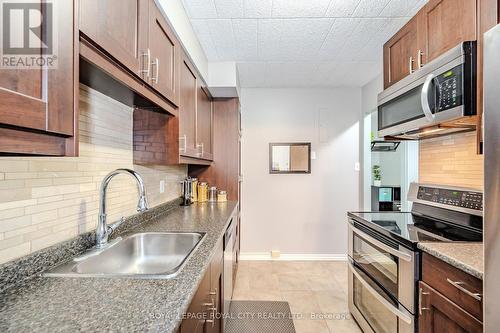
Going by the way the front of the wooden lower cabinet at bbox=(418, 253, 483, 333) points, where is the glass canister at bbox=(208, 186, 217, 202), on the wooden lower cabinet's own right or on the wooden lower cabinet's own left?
on the wooden lower cabinet's own right

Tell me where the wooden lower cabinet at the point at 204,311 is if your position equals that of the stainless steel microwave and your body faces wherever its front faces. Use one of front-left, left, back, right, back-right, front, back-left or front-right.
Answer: front

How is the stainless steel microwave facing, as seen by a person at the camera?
facing the viewer and to the left of the viewer

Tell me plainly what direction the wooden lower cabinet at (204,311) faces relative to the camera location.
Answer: facing to the right of the viewer

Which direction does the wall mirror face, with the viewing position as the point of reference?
facing the viewer

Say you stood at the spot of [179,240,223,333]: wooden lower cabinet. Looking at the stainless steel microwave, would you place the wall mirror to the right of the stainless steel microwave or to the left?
left

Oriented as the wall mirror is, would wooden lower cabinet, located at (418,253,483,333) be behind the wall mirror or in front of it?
in front

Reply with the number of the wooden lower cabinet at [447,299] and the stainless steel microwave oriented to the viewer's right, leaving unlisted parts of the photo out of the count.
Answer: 0

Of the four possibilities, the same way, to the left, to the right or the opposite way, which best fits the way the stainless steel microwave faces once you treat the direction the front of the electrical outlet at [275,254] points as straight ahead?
to the right

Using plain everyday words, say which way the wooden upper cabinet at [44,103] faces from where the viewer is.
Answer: facing the viewer and to the right of the viewer

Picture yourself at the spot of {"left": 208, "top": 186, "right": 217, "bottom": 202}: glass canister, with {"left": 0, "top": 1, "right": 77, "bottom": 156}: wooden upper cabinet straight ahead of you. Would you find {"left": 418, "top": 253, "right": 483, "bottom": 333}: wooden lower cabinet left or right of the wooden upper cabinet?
left

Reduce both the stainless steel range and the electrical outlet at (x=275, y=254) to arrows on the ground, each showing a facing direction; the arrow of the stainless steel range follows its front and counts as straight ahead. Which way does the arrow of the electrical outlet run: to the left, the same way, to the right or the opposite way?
to the left

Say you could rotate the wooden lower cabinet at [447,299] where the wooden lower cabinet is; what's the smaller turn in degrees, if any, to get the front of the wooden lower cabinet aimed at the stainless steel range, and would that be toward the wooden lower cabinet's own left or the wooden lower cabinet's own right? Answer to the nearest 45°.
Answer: approximately 90° to the wooden lower cabinet's own right
